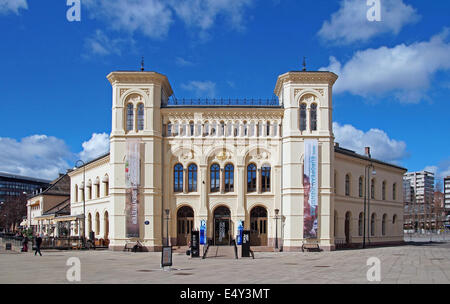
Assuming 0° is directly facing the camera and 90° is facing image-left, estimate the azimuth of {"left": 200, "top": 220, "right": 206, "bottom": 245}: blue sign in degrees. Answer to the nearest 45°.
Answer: approximately 0°

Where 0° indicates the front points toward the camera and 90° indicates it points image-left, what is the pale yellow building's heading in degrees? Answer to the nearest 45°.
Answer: approximately 0°

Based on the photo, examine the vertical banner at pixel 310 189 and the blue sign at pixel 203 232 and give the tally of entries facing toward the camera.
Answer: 2
